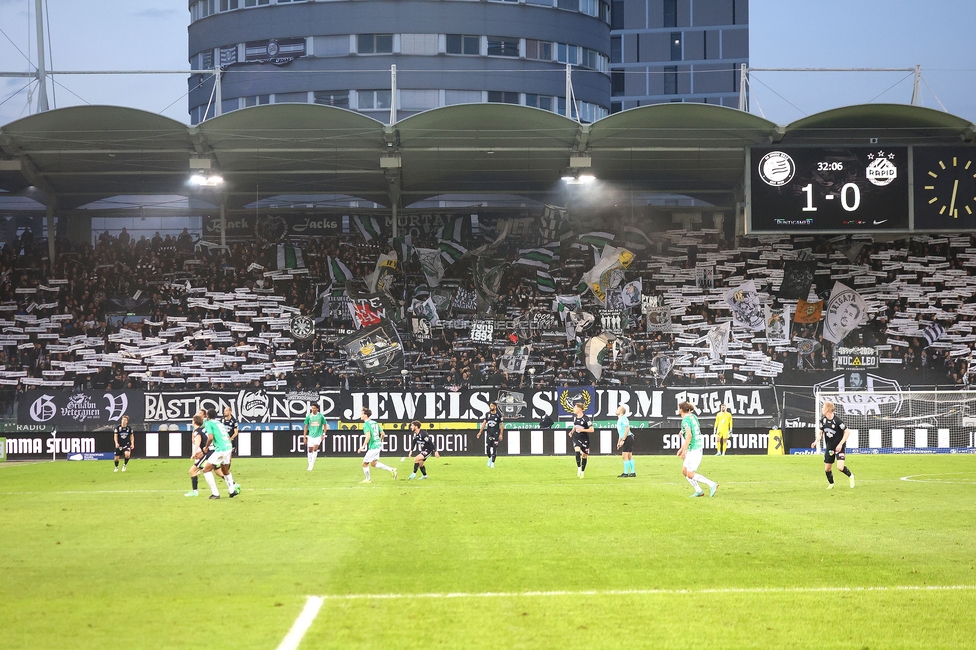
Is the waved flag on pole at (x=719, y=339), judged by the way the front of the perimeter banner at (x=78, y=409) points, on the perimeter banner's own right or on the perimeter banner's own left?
on the perimeter banner's own left

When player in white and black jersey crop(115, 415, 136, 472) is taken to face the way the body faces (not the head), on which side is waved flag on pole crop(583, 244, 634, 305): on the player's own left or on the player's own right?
on the player's own left

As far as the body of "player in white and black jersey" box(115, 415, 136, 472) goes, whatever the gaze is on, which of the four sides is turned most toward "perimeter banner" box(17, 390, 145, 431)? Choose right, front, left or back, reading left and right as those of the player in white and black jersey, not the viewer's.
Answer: back

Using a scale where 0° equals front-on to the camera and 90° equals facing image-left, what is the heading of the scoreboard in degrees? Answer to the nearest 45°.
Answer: approximately 0°

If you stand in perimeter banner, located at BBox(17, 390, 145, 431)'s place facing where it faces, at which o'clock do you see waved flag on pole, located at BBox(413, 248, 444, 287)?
The waved flag on pole is roughly at 9 o'clock from the perimeter banner.

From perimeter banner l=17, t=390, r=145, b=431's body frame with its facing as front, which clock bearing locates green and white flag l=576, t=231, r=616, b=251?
The green and white flag is roughly at 9 o'clock from the perimeter banner.

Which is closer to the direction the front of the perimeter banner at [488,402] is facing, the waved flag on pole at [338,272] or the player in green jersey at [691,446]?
the player in green jersey

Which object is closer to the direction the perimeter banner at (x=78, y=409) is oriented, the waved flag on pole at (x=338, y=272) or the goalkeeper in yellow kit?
the goalkeeper in yellow kit

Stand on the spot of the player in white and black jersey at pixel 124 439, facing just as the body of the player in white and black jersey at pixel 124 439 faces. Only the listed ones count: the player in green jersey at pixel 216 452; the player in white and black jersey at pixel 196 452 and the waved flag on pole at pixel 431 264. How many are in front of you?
2
